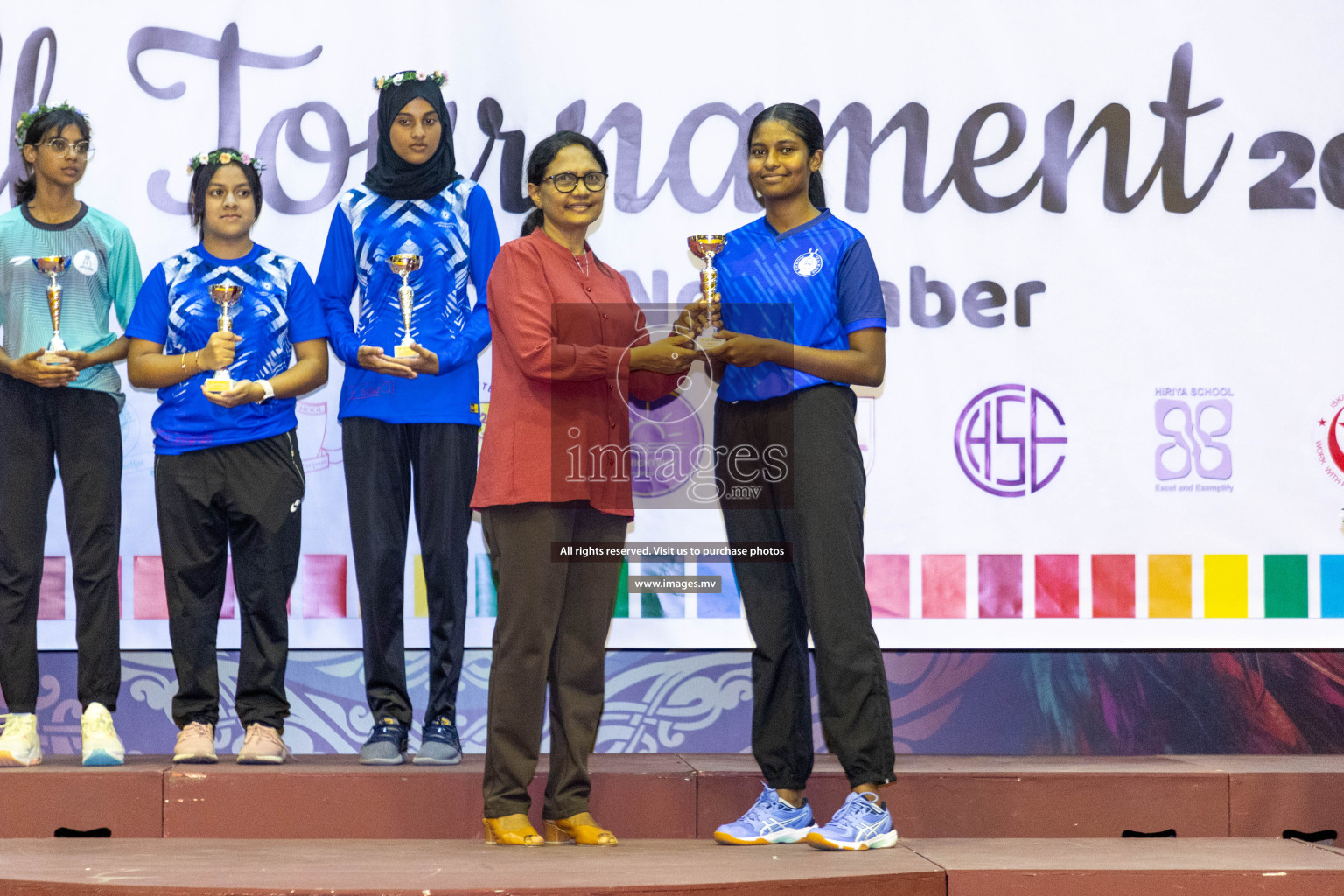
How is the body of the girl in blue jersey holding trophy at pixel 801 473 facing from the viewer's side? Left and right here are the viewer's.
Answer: facing the viewer and to the left of the viewer

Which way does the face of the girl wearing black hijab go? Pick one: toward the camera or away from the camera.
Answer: toward the camera

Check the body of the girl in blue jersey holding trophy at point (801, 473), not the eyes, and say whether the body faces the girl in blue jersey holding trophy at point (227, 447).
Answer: no

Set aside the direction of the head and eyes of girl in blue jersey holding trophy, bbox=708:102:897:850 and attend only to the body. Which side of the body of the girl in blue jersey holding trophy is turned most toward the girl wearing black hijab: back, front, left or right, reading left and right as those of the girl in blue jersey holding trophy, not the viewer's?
right

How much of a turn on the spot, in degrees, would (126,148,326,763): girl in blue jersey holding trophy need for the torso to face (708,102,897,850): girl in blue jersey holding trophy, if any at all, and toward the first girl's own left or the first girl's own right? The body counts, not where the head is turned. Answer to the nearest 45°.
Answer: approximately 45° to the first girl's own left

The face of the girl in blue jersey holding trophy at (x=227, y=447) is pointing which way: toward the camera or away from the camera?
toward the camera

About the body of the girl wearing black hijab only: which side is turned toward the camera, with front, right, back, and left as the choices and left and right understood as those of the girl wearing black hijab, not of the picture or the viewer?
front

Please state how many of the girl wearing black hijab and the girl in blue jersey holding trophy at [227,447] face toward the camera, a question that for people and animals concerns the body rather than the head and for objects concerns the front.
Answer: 2

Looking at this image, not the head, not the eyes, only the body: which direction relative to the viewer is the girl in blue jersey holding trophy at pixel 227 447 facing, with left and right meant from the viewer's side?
facing the viewer

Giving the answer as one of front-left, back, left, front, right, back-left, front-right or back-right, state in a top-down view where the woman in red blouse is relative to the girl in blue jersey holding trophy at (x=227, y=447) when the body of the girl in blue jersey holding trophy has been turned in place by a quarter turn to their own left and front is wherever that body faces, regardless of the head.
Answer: front-right

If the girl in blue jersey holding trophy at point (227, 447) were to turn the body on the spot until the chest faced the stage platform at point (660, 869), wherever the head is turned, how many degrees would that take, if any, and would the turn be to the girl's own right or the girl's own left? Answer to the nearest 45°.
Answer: approximately 45° to the girl's own left

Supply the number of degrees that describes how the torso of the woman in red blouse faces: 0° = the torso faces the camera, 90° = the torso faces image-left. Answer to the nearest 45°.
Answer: approximately 315°
